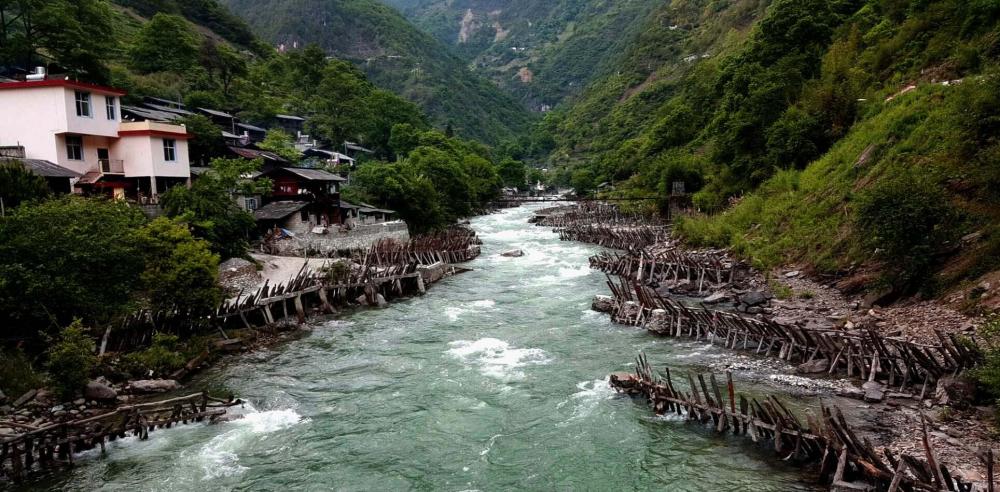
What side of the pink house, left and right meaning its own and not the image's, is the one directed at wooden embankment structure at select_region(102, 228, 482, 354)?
front

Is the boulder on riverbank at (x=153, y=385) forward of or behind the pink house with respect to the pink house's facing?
forward

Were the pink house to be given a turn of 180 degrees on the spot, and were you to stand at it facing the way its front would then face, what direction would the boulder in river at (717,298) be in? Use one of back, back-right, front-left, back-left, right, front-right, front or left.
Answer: back

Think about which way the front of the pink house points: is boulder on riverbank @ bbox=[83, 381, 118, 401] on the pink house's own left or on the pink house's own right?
on the pink house's own right

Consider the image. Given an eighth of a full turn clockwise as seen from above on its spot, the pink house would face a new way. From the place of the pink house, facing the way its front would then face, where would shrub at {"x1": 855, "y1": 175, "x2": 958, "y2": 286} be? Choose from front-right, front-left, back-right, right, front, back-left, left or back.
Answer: front-left

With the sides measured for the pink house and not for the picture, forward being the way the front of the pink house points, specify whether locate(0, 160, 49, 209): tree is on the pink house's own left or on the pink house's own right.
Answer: on the pink house's own right

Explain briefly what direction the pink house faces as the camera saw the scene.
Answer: facing the viewer and to the right of the viewer

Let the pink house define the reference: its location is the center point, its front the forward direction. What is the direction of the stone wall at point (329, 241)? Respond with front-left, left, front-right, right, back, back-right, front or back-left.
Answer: front-left

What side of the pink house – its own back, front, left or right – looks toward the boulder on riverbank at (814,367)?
front

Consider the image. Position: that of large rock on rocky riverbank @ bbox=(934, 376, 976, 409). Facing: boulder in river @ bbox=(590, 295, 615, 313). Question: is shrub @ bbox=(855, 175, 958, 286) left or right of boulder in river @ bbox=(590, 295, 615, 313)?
right

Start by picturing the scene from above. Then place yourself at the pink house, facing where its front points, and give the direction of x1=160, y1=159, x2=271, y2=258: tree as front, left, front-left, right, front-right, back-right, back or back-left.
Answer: front

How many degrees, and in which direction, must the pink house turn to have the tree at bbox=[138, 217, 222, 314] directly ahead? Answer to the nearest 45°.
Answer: approximately 45° to its right

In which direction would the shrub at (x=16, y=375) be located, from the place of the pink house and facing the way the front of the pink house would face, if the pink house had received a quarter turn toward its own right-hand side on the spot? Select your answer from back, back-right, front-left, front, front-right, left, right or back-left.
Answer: front-left

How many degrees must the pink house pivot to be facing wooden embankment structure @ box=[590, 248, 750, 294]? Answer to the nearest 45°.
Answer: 0° — it already faces it

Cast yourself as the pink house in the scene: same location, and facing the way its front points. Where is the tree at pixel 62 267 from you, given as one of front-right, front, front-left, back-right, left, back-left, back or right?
front-right

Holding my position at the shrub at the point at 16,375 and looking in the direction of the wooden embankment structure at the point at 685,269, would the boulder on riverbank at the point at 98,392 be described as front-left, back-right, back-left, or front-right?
front-right

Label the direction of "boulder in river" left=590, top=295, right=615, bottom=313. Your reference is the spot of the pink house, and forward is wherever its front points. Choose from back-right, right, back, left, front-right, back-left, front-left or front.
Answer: front

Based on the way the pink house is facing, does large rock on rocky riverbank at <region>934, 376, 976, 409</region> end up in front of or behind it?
in front
